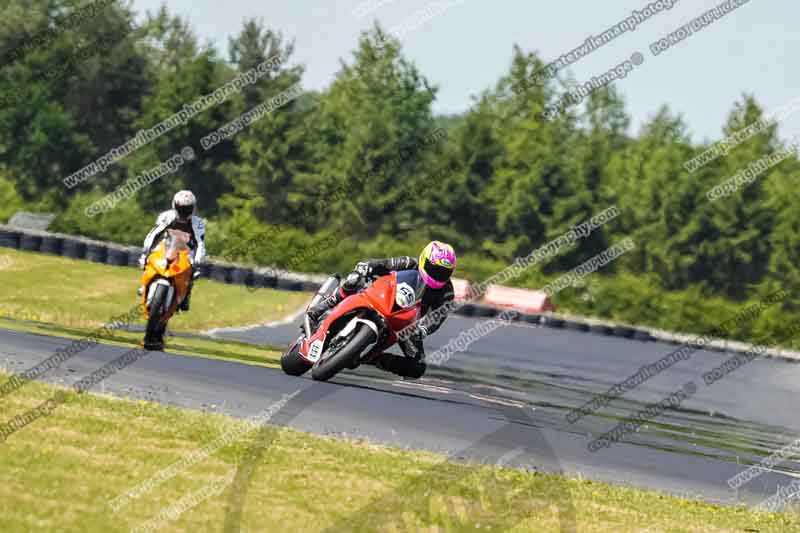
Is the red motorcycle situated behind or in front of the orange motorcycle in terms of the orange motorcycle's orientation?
in front

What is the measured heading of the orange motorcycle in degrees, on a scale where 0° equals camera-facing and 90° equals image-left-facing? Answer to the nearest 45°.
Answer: approximately 0°
